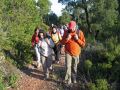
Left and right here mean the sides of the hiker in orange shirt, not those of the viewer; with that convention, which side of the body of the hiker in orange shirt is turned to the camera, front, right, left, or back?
front

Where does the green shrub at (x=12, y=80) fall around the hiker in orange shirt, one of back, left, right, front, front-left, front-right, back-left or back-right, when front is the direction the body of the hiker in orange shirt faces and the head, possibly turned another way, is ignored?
right
